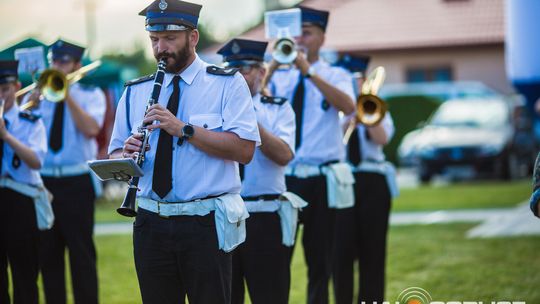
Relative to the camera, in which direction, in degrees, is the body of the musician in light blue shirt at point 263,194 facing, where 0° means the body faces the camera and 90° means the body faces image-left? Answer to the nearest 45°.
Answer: approximately 45°

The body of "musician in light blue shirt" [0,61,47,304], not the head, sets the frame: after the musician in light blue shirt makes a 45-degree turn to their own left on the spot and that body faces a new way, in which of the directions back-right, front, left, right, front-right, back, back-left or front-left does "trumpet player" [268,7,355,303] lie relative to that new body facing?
left

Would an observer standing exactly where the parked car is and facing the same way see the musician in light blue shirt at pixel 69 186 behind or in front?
in front

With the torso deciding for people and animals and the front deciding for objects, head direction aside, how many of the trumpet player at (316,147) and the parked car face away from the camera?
0

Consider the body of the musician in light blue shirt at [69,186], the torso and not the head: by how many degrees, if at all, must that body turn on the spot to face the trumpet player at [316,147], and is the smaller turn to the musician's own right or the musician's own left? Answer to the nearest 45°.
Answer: approximately 90° to the musician's own left

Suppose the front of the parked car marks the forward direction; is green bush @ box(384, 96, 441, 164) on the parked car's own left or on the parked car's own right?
on the parked car's own right

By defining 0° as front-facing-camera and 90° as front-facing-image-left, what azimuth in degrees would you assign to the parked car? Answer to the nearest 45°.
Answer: approximately 45°

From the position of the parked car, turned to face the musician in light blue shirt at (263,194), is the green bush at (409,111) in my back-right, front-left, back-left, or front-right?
back-right
